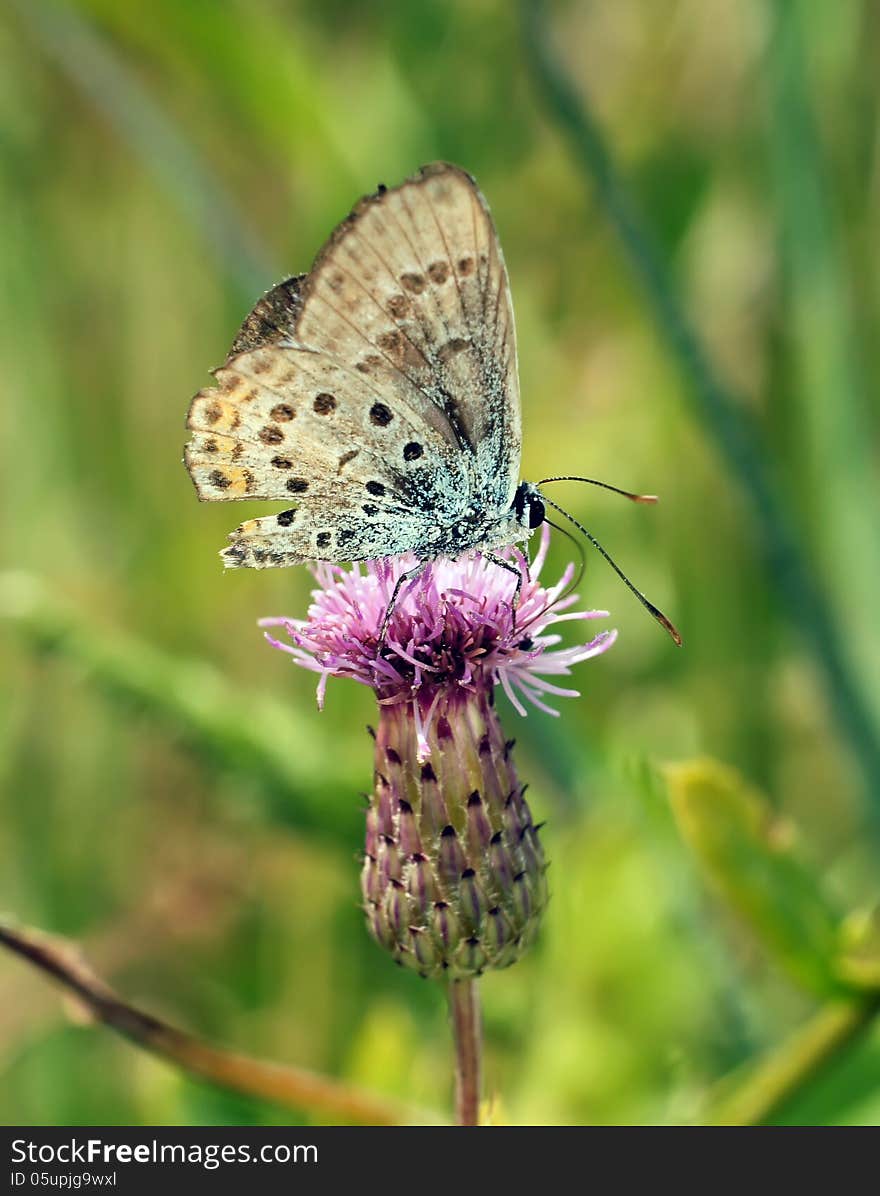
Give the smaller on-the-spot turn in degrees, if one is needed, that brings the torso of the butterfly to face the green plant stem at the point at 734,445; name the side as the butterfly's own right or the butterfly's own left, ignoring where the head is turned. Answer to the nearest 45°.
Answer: approximately 45° to the butterfly's own left

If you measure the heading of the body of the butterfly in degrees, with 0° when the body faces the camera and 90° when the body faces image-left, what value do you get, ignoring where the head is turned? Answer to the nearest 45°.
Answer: approximately 270°
